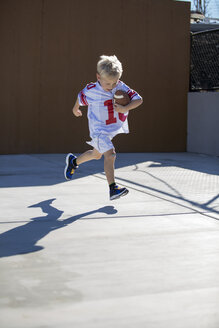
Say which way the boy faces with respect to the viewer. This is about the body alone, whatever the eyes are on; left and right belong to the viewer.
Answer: facing the viewer and to the right of the viewer

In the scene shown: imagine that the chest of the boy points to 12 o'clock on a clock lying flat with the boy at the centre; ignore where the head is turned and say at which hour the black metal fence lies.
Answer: The black metal fence is roughly at 8 o'clock from the boy.
